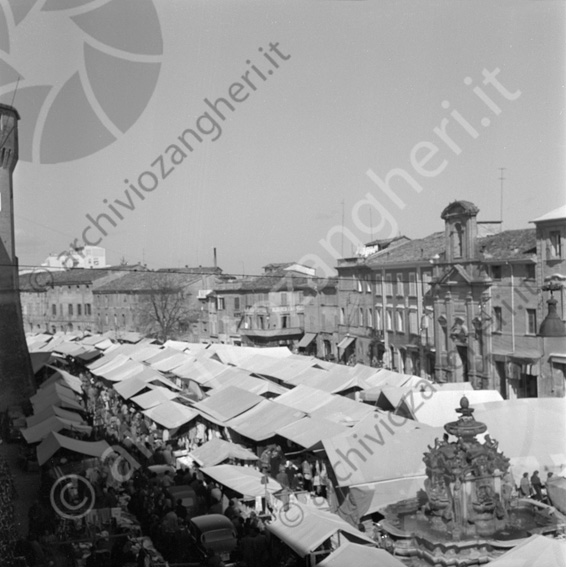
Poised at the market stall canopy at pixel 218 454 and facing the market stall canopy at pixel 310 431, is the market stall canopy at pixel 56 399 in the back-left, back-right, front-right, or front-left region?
back-left

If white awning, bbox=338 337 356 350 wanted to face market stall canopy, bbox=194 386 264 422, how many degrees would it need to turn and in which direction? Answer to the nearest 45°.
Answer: approximately 45° to its left

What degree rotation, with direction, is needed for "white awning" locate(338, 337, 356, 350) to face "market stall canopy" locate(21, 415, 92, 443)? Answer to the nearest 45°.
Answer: approximately 45° to its left

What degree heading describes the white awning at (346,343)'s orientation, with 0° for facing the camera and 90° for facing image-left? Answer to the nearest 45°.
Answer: approximately 45°

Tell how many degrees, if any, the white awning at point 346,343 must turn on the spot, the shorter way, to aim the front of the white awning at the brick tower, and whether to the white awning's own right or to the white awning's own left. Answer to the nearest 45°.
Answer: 0° — it already faces it

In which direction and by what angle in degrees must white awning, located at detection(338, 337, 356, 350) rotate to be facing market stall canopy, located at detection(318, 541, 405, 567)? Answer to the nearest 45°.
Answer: approximately 45° to its left

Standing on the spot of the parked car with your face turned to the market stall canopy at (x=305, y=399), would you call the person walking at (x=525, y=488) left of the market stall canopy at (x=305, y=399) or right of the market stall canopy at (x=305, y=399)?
right

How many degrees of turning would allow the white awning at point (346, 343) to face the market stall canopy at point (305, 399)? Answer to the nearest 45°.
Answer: approximately 45° to its left

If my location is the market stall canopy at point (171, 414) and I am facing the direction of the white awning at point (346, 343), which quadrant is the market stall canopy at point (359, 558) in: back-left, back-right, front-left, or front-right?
back-right
